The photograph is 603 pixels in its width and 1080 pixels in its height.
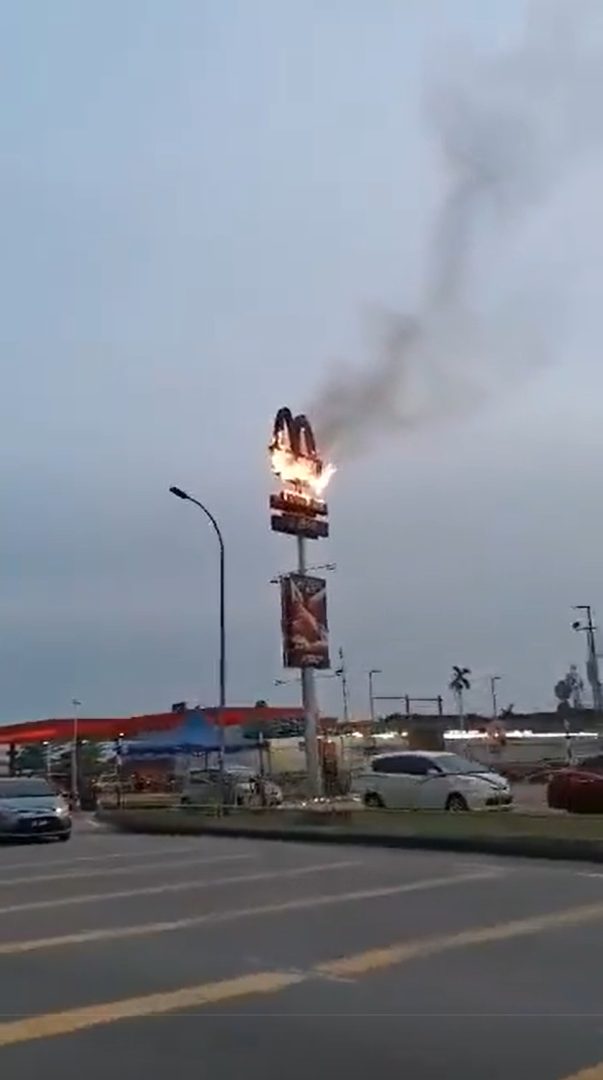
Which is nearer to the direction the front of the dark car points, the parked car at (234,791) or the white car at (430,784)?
the white car

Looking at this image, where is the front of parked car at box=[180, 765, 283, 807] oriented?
to the viewer's right

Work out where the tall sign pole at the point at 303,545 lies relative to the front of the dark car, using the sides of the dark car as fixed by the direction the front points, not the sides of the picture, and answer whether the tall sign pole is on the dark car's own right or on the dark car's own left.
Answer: on the dark car's own left

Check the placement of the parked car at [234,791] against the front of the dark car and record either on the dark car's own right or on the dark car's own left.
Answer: on the dark car's own left

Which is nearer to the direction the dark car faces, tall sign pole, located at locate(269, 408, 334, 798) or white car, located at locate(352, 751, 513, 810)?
the white car

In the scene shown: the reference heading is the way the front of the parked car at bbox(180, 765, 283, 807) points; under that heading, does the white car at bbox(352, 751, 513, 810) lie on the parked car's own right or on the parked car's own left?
on the parked car's own right
